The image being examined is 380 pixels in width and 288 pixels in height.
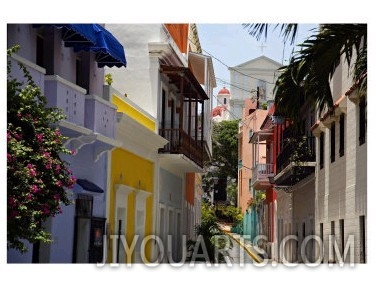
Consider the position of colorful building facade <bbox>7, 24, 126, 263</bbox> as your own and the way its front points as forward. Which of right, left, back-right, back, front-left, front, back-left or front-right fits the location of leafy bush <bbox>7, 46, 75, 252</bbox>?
front-right

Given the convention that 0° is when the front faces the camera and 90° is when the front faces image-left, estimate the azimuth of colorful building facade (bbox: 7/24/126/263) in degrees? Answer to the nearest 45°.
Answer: approximately 315°

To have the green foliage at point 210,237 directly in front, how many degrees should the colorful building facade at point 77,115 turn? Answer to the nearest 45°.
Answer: approximately 90° to its left

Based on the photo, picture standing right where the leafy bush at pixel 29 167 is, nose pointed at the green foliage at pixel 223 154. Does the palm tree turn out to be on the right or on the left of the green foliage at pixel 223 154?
right

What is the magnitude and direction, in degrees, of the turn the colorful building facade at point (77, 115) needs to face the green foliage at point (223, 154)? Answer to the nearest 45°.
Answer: approximately 135° to its left

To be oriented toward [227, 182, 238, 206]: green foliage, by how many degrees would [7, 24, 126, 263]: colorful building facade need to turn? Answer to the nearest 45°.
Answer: approximately 135° to its left

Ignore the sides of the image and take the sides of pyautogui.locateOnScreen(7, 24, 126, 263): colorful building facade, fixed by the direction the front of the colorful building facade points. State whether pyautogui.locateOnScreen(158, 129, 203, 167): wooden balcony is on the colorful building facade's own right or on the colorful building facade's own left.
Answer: on the colorful building facade's own left

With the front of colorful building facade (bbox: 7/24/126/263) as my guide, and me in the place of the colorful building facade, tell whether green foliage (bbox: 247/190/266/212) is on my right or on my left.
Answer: on my left

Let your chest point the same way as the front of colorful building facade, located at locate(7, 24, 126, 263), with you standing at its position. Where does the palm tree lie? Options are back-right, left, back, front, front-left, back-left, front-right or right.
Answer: front

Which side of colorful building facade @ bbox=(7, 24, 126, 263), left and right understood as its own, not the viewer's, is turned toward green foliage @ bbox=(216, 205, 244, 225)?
left
